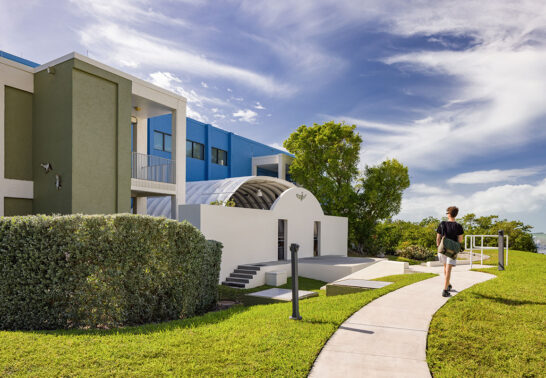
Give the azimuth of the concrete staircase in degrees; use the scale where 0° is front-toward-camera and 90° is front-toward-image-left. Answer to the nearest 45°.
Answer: approximately 45°

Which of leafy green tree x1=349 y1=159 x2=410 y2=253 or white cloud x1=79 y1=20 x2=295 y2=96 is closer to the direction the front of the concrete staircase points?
the white cloud

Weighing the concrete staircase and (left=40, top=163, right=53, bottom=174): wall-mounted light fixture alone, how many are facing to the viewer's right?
0

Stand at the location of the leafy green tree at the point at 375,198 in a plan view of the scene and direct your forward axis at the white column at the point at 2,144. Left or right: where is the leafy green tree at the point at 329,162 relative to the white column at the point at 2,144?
right

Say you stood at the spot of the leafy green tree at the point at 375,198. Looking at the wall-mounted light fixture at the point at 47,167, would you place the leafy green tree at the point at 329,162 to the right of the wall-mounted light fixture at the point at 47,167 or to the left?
right
